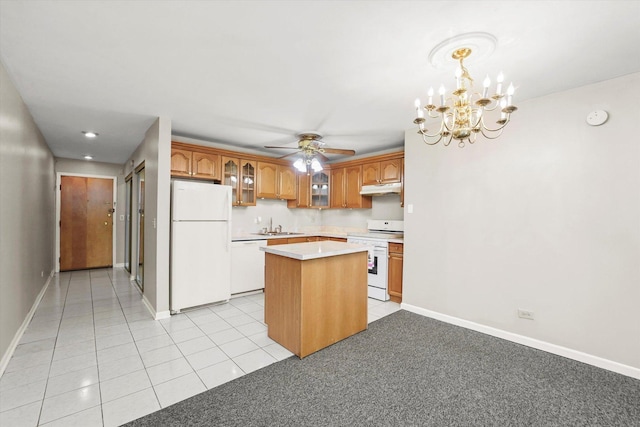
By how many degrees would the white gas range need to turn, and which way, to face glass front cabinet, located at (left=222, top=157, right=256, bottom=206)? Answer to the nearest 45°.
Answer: approximately 45° to its right

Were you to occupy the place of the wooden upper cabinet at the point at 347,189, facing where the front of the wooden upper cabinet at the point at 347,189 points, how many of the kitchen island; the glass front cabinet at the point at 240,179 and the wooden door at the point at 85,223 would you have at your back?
0

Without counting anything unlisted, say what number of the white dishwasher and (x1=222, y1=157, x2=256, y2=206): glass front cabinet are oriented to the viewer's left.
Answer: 0

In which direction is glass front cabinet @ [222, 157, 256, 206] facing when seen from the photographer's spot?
facing the viewer and to the right of the viewer

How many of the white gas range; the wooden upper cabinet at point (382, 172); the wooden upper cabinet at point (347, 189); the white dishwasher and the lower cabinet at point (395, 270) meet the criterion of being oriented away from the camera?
0

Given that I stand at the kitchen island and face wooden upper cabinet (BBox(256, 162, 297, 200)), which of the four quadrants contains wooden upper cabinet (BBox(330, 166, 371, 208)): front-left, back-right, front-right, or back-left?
front-right

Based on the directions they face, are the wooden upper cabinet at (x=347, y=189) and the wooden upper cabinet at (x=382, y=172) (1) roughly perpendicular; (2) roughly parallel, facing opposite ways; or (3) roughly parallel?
roughly parallel

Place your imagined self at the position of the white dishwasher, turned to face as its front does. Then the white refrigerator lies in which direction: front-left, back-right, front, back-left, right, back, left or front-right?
right

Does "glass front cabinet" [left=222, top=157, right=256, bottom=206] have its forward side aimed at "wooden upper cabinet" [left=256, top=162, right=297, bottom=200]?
no

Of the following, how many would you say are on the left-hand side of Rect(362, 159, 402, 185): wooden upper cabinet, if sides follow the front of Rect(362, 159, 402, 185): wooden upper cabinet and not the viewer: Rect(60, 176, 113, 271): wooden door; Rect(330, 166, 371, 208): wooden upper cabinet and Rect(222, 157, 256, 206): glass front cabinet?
0

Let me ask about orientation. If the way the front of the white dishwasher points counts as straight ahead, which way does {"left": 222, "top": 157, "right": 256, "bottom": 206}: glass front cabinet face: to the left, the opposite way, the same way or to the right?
the same way

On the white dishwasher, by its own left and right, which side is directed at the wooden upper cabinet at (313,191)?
left

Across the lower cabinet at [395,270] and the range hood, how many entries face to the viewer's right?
0

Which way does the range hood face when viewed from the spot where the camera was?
facing the viewer and to the left of the viewer
